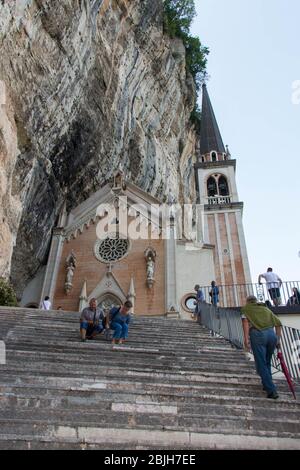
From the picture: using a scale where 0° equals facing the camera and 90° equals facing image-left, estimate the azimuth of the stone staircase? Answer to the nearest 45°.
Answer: approximately 0°

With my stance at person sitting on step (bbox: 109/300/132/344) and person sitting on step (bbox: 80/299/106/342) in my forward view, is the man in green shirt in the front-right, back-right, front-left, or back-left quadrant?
back-left

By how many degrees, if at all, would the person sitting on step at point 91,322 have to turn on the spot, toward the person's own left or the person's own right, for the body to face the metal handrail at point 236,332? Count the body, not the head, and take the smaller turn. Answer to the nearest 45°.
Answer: approximately 90° to the person's own left

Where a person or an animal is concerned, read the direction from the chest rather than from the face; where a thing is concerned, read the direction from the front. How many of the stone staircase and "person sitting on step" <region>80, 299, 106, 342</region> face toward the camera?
2

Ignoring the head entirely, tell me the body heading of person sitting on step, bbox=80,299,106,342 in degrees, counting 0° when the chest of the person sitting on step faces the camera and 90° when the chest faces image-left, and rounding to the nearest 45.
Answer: approximately 0°
